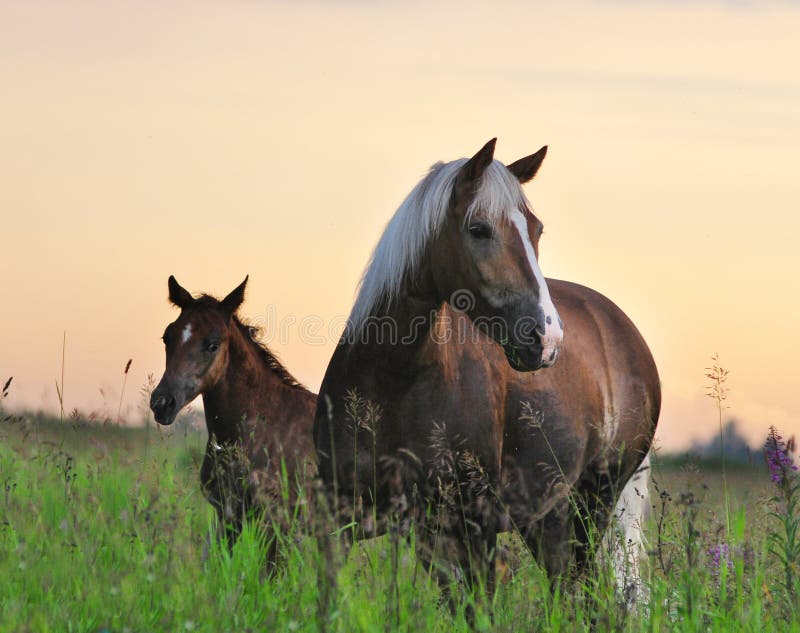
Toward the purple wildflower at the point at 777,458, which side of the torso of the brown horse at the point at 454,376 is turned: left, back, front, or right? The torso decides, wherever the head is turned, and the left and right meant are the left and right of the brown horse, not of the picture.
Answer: left

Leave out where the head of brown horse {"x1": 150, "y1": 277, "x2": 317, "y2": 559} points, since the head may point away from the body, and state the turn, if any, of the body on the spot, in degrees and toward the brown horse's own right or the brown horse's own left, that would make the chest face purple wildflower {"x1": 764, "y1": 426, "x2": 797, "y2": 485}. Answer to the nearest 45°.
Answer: approximately 90° to the brown horse's own left

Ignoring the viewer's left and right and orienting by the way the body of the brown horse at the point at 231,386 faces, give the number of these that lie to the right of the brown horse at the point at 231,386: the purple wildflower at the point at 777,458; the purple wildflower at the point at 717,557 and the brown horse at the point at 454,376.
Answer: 0

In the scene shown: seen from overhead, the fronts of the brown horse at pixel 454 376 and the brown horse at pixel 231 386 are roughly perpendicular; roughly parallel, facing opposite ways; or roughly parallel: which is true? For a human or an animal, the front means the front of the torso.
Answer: roughly parallel

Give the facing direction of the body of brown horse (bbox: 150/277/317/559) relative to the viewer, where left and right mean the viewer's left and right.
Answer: facing the viewer and to the left of the viewer

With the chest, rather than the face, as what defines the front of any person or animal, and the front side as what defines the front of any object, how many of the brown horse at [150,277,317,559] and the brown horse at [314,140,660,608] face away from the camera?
0

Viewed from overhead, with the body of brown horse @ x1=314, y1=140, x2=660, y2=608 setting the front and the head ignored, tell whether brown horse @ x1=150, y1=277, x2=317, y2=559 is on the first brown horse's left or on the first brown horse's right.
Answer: on the first brown horse's right

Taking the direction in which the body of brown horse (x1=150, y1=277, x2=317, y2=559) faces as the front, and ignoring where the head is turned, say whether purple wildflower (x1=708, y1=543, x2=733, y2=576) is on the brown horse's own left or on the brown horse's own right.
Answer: on the brown horse's own left
